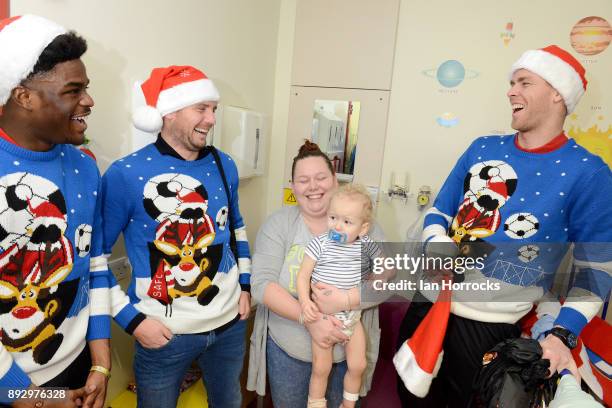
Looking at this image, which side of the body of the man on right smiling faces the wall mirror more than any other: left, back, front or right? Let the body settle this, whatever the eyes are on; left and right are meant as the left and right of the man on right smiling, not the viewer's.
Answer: right

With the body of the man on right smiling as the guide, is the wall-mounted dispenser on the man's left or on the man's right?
on the man's right

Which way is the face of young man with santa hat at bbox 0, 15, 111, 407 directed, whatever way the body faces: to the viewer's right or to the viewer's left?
to the viewer's right

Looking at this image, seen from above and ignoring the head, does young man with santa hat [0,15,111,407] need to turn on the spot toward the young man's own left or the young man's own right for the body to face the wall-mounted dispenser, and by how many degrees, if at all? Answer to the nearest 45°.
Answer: approximately 90° to the young man's own left

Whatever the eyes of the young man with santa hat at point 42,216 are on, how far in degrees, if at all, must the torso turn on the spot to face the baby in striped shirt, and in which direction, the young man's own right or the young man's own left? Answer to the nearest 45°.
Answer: approximately 45° to the young man's own left

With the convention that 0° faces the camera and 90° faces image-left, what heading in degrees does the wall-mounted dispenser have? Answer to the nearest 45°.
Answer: approximately 315°

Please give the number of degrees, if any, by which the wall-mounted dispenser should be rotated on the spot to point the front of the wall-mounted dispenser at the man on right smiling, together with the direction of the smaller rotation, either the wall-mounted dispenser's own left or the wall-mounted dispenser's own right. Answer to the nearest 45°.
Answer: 0° — it already faces them
